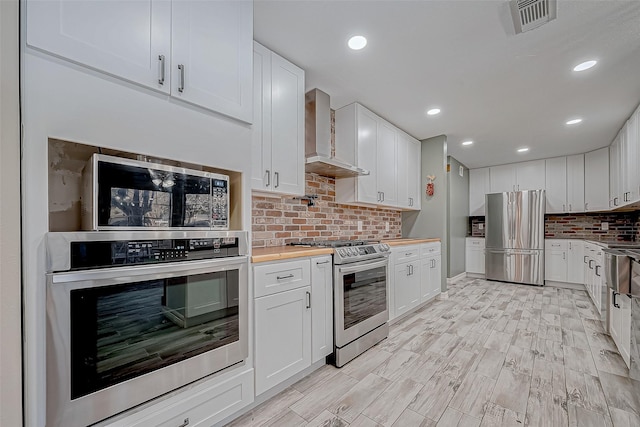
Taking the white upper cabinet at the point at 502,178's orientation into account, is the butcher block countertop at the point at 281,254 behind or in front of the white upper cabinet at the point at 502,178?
in front

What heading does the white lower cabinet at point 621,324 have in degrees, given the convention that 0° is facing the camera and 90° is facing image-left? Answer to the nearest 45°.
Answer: approximately 90°

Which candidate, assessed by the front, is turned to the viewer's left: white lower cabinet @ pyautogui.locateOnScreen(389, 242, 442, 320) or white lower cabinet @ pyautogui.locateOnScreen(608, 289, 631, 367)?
white lower cabinet @ pyautogui.locateOnScreen(608, 289, 631, 367)

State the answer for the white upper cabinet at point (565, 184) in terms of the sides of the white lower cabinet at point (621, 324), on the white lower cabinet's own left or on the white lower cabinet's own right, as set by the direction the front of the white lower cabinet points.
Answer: on the white lower cabinet's own right

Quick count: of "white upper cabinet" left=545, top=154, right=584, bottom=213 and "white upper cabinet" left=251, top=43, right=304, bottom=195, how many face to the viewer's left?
0

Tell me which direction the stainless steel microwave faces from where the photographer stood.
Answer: facing the viewer and to the right of the viewer

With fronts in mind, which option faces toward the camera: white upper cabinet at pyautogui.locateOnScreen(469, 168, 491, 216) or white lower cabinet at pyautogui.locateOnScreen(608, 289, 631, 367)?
the white upper cabinet

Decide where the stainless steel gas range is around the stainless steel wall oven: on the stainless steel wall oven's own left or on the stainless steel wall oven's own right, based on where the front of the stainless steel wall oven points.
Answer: on the stainless steel wall oven's own left

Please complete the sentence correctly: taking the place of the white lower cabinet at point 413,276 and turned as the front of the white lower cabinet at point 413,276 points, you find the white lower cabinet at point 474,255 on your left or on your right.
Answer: on your left

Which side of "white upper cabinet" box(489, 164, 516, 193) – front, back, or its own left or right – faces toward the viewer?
front

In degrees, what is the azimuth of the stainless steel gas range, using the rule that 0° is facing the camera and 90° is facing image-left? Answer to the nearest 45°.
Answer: approximately 315°

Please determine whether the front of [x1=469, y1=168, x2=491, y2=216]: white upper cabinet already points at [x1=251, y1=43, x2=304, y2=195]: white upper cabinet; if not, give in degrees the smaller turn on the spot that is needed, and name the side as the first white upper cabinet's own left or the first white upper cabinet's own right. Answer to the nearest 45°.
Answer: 0° — it already faces it
